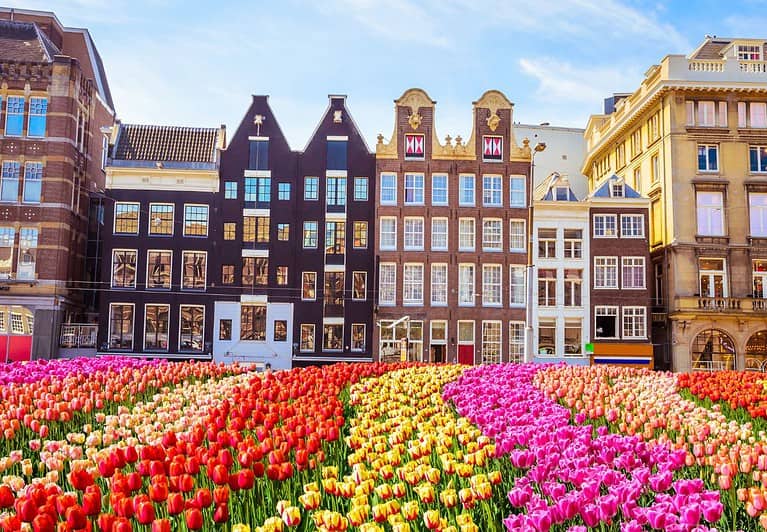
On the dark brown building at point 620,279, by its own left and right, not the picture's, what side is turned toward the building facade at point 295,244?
right

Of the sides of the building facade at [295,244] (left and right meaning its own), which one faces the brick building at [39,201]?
right

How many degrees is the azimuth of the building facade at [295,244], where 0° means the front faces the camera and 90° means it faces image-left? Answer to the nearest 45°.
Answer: approximately 0°

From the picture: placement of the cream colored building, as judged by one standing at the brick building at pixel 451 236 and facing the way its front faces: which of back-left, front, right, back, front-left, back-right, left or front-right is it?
left

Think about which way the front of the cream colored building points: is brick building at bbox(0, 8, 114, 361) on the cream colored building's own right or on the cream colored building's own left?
on the cream colored building's own right

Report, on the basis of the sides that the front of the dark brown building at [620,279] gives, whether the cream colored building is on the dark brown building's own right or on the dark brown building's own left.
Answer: on the dark brown building's own left

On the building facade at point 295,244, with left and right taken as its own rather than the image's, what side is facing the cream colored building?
left

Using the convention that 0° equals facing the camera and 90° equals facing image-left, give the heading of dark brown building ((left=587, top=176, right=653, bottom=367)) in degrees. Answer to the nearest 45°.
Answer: approximately 0°

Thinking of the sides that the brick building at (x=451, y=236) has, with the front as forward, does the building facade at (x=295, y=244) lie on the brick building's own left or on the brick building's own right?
on the brick building's own right
